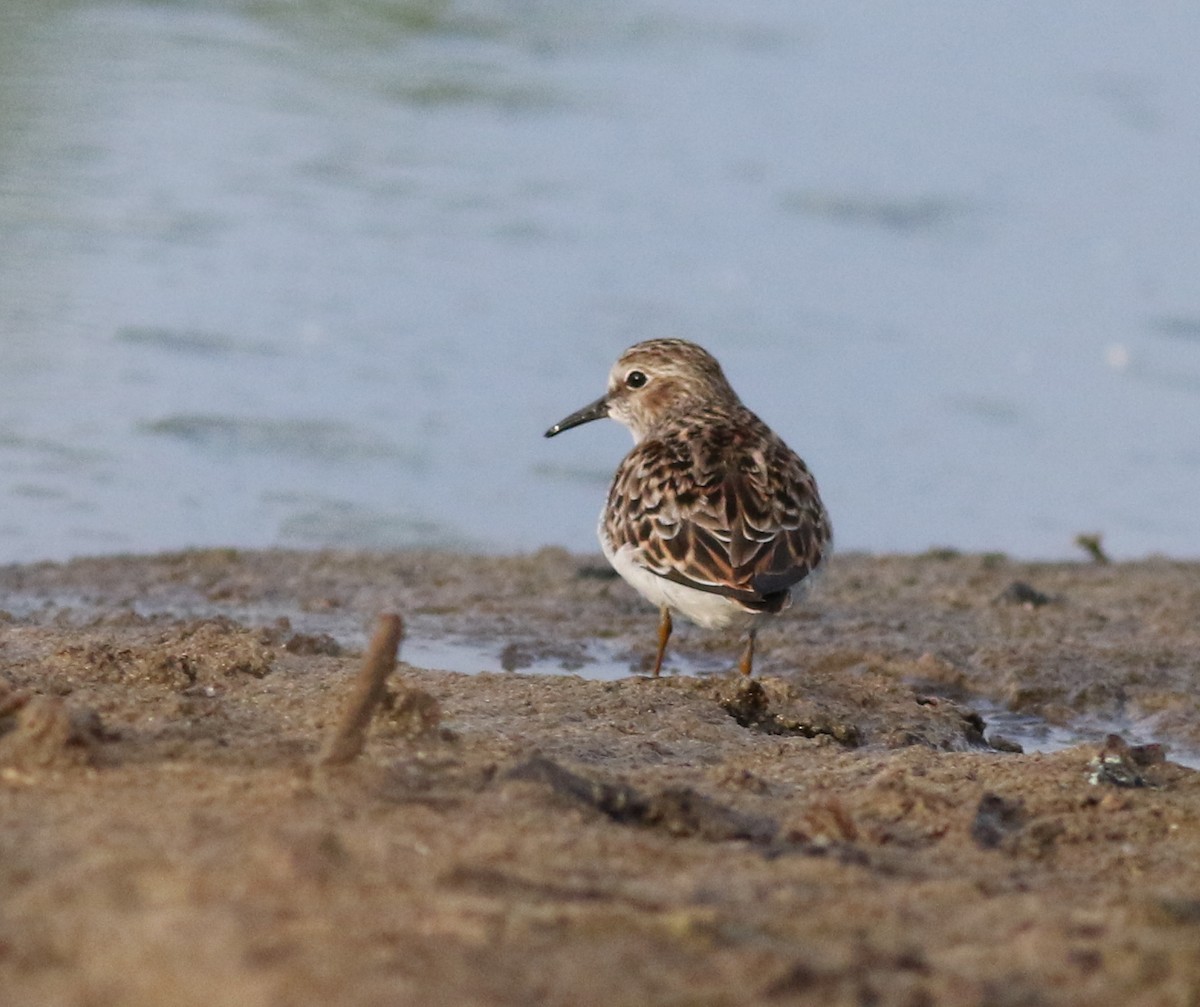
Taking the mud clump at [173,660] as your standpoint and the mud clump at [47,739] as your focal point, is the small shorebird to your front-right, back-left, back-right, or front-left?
back-left

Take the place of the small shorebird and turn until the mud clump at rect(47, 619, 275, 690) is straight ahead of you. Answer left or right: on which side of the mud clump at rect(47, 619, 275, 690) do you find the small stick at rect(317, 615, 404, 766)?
left

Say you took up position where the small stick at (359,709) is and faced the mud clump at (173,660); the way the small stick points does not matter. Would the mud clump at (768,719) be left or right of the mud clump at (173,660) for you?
right

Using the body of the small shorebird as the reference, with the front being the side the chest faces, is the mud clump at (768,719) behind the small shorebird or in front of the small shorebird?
behind

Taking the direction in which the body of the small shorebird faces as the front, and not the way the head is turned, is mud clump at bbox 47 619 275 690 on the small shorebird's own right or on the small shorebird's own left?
on the small shorebird's own left

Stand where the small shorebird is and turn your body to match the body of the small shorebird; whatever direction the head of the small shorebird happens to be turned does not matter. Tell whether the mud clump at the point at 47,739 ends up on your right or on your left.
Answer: on your left

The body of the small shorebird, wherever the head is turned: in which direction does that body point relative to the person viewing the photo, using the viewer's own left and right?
facing away from the viewer and to the left of the viewer

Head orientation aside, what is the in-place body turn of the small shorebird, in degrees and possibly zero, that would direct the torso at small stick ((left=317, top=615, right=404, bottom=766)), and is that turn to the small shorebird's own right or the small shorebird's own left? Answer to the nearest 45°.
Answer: approximately 135° to the small shorebird's own left
